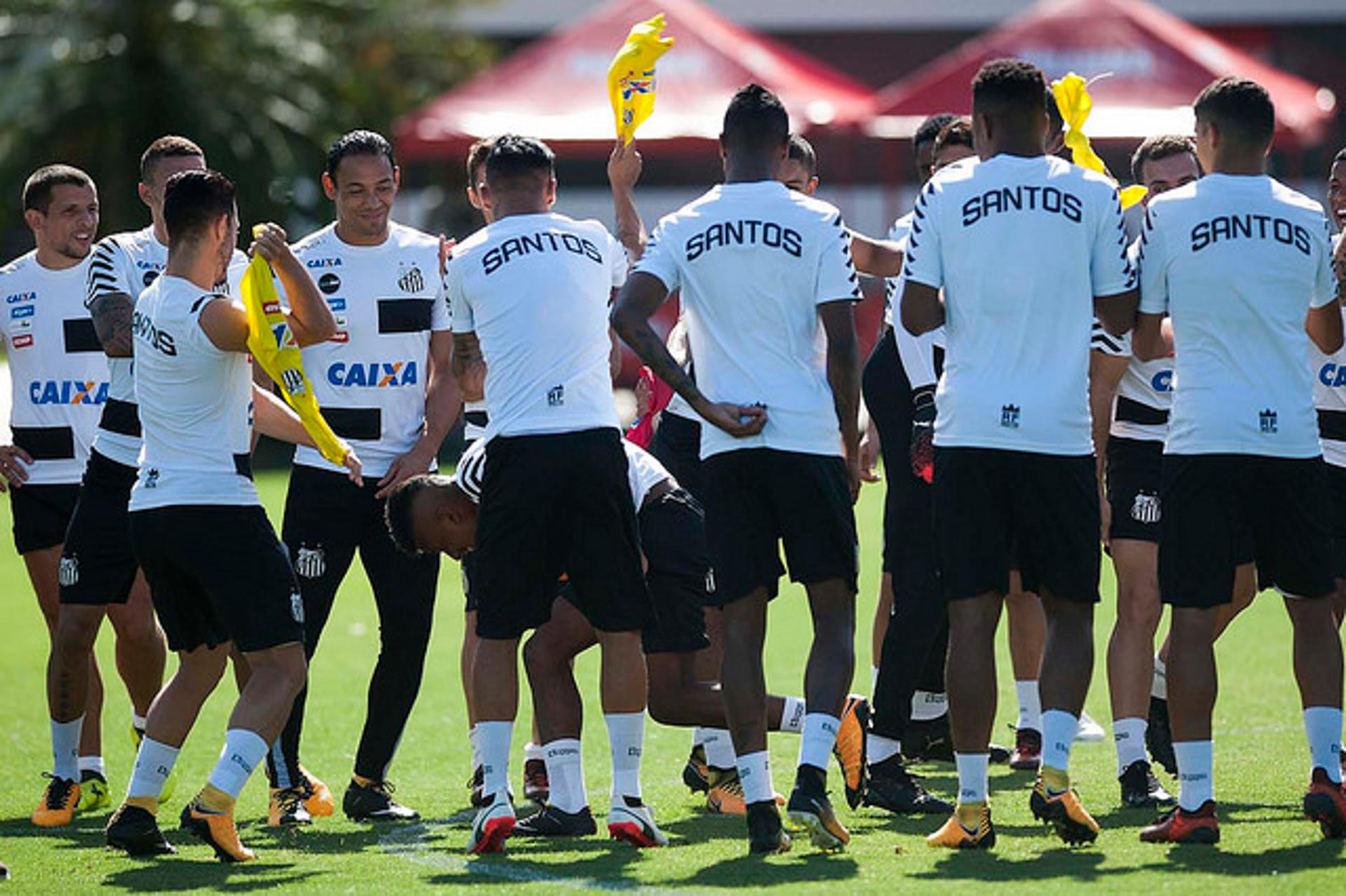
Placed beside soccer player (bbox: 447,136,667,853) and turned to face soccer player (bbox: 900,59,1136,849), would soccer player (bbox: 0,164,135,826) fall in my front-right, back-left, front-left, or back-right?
back-left

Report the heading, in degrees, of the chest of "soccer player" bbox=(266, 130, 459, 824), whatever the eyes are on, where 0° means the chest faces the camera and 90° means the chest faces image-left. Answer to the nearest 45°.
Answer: approximately 0°

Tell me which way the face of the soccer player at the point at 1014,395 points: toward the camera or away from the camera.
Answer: away from the camera

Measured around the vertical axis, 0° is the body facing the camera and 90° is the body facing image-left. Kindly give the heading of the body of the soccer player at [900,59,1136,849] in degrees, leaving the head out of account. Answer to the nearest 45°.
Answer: approximately 180°

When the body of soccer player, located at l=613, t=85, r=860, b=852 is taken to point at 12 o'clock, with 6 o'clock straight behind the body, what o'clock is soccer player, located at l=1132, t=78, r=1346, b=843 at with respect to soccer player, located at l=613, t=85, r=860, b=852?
soccer player, located at l=1132, t=78, r=1346, b=843 is roughly at 3 o'clock from soccer player, located at l=613, t=85, r=860, b=852.

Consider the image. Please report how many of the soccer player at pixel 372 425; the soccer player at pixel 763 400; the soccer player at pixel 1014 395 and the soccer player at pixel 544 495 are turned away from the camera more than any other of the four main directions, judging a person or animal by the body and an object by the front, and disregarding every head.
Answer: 3

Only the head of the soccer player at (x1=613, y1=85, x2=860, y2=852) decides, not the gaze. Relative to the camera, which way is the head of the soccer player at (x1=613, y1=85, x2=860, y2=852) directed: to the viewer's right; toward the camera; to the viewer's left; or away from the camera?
away from the camera

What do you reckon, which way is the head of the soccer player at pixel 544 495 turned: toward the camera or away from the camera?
away from the camera

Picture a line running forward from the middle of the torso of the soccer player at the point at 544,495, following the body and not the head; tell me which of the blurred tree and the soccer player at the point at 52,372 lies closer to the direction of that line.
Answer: the blurred tree

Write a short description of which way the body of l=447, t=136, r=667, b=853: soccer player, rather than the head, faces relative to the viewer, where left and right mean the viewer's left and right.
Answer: facing away from the viewer

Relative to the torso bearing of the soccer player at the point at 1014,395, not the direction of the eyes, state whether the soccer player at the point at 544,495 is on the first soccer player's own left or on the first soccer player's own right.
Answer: on the first soccer player's own left

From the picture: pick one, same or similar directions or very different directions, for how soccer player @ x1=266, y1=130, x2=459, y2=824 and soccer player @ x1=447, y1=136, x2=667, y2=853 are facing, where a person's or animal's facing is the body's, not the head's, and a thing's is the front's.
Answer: very different directions

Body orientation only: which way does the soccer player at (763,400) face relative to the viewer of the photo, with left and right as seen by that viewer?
facing away from the viewer

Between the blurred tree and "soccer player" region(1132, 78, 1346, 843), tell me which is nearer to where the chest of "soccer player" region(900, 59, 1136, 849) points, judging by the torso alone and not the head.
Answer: the blurred tree

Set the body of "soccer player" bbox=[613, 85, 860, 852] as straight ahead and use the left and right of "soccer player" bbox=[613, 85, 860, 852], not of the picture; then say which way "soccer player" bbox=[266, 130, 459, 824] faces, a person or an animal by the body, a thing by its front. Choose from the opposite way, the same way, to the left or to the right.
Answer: the opposite way

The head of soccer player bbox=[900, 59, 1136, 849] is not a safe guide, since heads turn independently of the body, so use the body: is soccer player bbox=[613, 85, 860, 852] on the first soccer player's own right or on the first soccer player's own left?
on the first soccer player's own left
